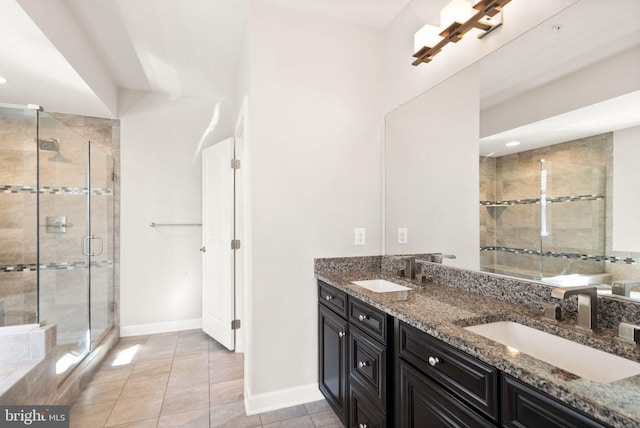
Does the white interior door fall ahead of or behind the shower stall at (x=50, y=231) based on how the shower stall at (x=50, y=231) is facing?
ahead

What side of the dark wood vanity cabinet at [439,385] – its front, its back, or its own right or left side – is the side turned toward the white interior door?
right

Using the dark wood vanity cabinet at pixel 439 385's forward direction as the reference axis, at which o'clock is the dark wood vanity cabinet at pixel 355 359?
the dark wood vanity cabinet at pixel 355 359 is roughly at 3 o'clock from the dark wood vanity cabinet at pixel 439 385.

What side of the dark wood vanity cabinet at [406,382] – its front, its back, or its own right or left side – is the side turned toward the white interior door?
right

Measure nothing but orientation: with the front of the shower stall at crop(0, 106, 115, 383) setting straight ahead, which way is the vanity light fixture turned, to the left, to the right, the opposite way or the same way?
the opposite way

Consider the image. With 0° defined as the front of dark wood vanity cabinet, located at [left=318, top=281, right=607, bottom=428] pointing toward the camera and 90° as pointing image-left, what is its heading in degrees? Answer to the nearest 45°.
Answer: approximately 45°

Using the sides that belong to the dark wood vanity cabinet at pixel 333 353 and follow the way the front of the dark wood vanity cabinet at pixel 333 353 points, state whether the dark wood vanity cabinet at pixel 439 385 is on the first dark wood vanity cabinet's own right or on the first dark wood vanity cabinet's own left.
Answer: on the first dark wood vanity cabinet's own left

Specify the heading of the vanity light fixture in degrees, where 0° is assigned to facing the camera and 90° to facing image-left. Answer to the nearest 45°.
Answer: approximately 45°

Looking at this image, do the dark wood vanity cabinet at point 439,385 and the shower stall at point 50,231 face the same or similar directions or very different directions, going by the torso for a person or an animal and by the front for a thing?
very different directions
